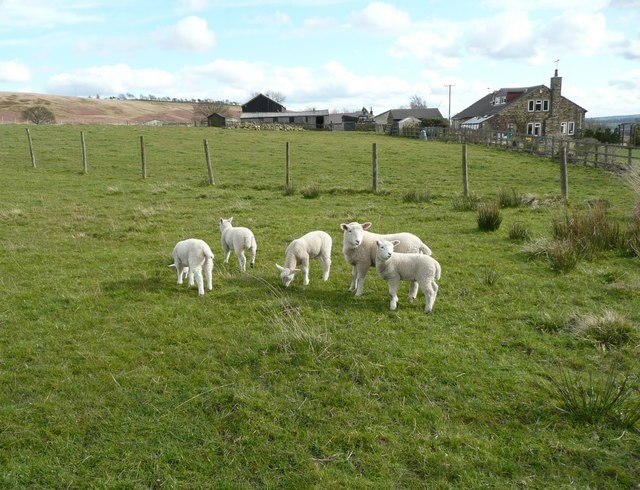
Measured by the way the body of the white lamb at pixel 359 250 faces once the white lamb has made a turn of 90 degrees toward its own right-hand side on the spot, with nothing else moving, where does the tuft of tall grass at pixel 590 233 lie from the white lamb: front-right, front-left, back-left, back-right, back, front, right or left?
right

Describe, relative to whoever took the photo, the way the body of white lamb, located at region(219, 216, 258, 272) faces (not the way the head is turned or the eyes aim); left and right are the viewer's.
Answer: facing away from the viewer and to the left of the viewer

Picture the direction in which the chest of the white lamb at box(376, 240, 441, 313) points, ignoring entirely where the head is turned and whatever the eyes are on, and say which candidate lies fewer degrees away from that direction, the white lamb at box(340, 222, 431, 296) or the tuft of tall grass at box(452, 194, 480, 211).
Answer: the white lamb

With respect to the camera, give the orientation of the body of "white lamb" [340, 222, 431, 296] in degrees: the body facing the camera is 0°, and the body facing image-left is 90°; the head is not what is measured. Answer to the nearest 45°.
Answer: approximately 45°

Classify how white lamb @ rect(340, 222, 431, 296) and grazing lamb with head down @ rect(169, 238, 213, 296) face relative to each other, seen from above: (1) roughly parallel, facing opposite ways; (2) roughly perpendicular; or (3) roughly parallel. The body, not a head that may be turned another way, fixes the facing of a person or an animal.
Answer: roughly perpendicular

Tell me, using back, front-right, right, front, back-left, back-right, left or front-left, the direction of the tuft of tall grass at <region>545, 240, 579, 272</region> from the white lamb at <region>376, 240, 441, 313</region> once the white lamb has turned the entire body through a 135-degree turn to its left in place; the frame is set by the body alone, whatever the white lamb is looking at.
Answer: left

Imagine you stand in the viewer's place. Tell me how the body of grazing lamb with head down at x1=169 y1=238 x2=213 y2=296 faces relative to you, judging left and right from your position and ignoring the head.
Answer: facing away from the viewer and to the left of the viewer

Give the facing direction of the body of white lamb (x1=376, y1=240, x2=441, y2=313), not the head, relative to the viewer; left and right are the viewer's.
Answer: facing to the left of the viewer

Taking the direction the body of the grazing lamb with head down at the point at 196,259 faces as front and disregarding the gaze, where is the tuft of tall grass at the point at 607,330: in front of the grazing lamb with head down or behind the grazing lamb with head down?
behind
